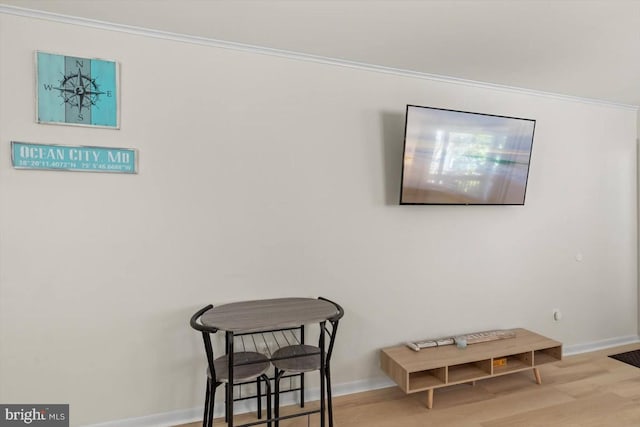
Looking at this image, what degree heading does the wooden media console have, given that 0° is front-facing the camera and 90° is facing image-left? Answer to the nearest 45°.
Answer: approximately 315°

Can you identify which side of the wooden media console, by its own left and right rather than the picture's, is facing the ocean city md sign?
right

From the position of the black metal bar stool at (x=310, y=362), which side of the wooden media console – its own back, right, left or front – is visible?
right
